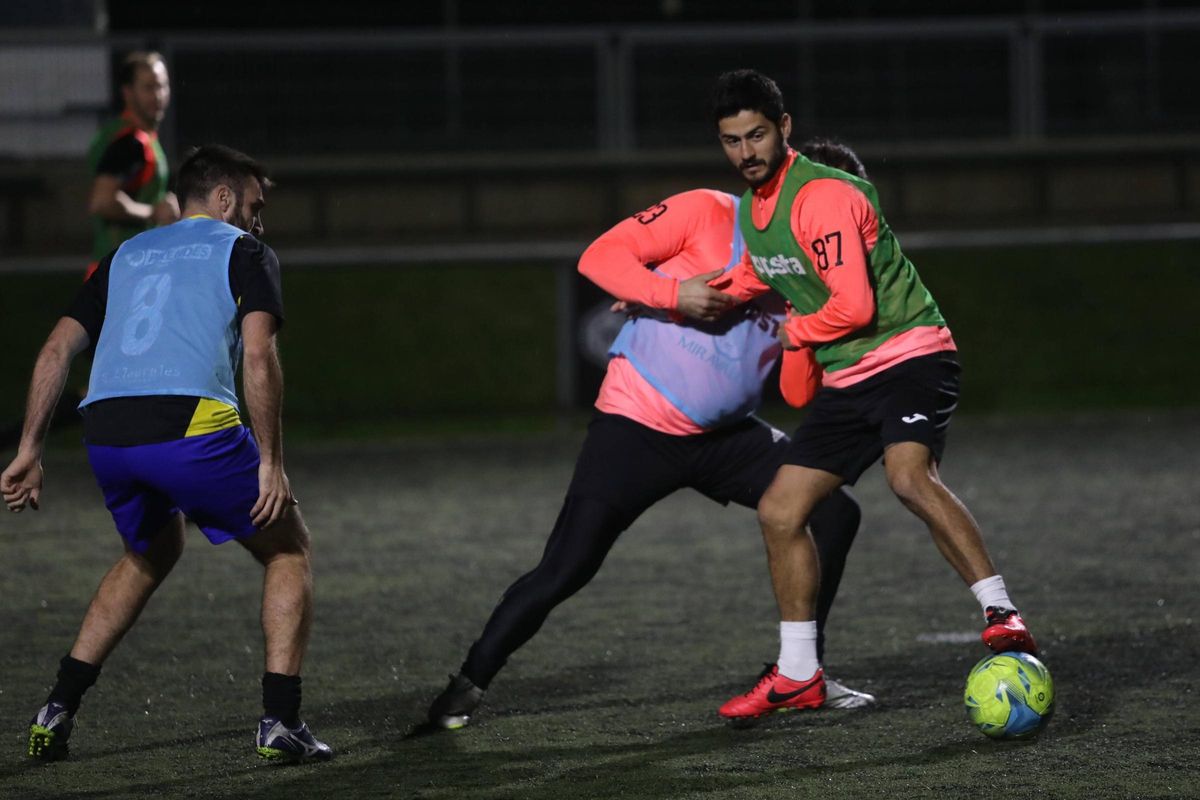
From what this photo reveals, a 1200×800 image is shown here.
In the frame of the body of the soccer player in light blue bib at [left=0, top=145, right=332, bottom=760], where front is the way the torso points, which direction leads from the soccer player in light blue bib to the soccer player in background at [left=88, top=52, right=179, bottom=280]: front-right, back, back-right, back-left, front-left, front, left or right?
front-left

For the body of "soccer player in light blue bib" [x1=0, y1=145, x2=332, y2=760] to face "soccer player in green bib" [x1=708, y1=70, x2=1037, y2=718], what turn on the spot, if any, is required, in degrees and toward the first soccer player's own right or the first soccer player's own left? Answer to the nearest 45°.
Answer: approximately 45° to the first soccer player's own right

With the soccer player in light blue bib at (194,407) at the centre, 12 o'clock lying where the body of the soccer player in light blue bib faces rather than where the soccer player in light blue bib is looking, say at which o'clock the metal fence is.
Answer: The metal fence is roughly at 11 o'clock from the soccer player in light blue bib.

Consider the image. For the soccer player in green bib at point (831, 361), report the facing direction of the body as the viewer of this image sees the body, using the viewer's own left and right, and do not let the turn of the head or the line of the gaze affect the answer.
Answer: facing the viewer and to the left of the viewer

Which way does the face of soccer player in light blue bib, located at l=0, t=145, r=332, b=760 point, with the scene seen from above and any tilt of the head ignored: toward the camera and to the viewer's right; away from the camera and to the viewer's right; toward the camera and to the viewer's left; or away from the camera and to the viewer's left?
away from the camera and to the viewer's right

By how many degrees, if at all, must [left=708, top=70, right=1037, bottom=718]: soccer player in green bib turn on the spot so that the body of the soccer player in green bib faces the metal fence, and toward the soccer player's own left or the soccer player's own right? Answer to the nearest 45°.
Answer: approximately 135° to the soccer player's own right

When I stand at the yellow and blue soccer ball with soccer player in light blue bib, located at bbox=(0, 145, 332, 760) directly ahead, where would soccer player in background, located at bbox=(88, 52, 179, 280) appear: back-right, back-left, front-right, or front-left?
front-right

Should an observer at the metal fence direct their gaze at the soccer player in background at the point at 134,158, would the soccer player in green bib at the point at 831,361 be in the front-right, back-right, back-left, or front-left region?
front-left

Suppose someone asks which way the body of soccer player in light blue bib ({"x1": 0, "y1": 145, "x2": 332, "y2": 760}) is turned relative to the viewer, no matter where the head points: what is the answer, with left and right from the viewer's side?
facing away from the viewer and to the right of the viewer

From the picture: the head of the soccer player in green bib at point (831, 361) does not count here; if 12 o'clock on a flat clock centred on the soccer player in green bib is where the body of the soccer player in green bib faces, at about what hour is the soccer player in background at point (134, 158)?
The soccer player in background is roughly at 3 o'clock from the soccer player in green bib.

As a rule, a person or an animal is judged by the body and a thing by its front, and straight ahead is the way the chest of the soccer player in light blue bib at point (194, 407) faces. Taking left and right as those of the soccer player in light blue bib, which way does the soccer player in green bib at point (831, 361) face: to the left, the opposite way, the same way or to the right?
the opposite way

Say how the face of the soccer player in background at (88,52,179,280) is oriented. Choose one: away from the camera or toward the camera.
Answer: toward the camera
